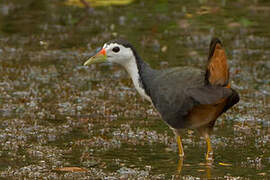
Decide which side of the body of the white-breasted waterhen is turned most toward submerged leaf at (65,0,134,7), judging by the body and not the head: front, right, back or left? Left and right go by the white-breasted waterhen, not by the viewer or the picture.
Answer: right

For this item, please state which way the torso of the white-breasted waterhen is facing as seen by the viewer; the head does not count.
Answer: to the viewer's left
